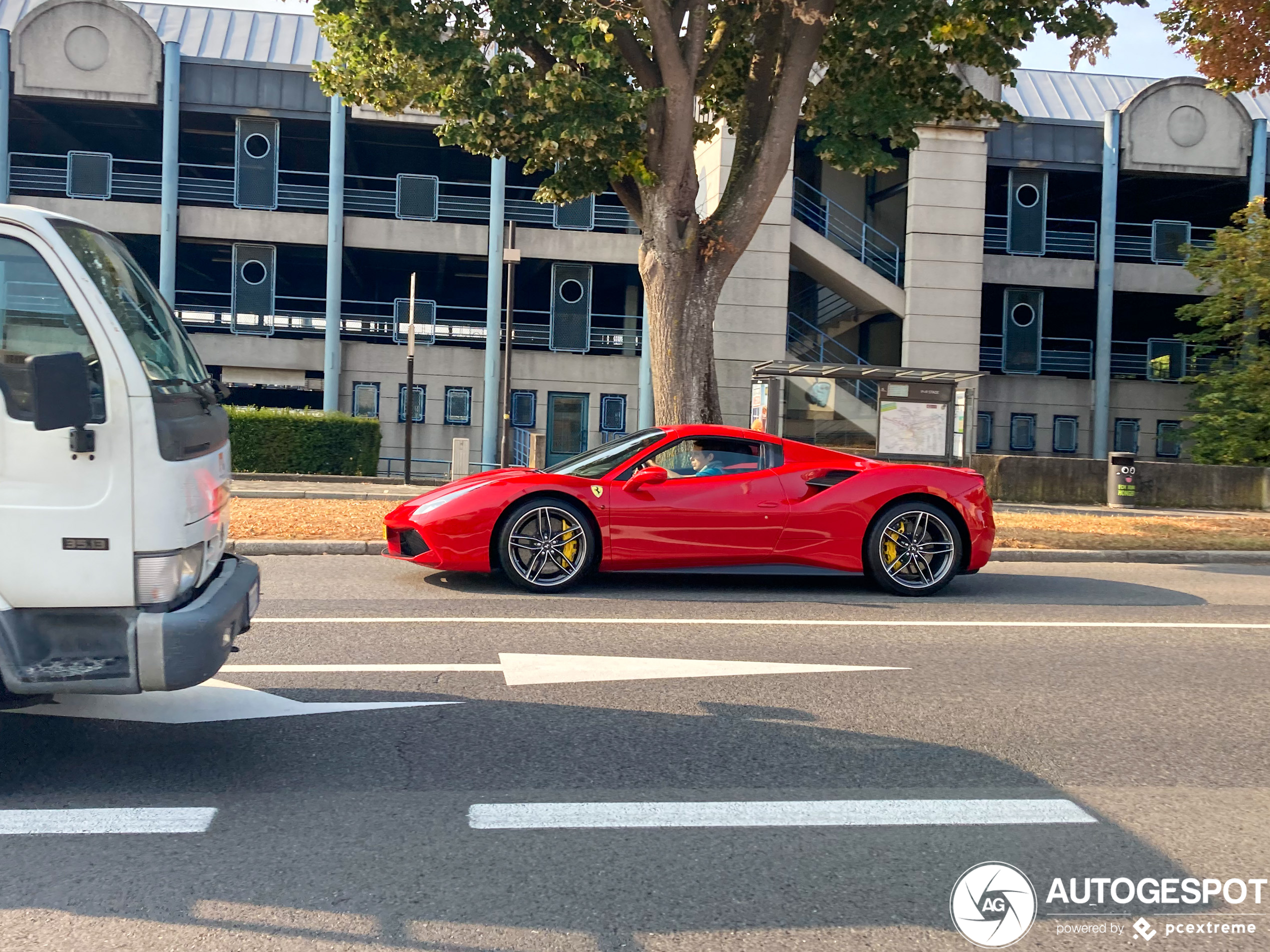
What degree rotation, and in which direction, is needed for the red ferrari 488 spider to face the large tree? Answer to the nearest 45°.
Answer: approximately 90° to its right

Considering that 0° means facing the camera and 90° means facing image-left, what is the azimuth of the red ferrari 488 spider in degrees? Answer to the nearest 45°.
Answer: approximately 90°

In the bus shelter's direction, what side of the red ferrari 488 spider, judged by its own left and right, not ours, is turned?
right

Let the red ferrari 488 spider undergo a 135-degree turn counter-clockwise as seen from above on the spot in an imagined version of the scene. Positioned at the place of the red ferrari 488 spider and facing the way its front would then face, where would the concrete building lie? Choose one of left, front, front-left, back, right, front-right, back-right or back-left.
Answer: back-left

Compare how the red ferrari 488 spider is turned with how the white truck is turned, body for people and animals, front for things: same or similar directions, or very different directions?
very different directions

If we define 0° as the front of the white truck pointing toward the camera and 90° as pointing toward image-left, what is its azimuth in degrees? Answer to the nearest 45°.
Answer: approximately 270°

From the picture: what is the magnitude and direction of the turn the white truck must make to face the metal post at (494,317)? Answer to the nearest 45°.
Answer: approximately 90° to its left

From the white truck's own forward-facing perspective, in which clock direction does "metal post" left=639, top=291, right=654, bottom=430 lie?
The metal post is roughly at 10 o'clock from the white truck.

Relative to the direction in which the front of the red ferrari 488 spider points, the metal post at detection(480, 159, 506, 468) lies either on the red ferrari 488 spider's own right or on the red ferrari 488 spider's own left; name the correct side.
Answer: on the red ferrari 488 spider's own right
